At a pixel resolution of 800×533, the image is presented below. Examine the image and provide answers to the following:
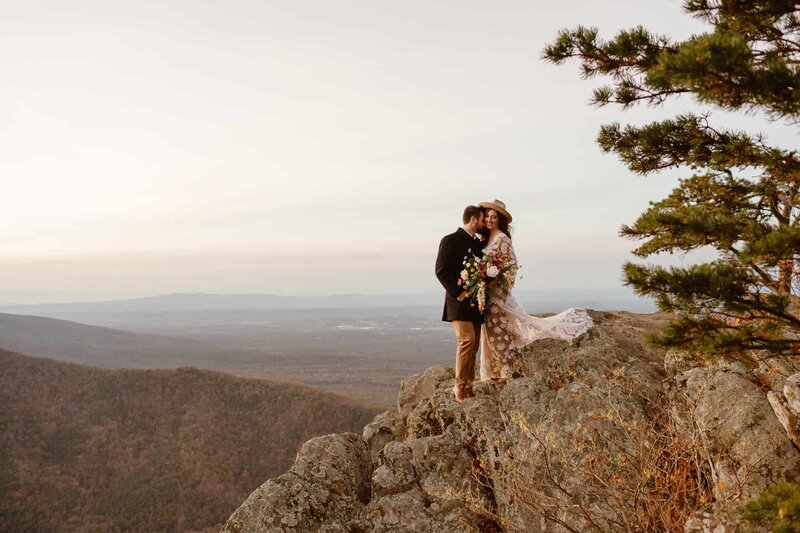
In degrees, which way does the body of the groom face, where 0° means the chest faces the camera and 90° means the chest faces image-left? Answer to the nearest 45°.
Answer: approximately 315°

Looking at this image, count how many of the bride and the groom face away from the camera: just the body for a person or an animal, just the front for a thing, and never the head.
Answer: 0

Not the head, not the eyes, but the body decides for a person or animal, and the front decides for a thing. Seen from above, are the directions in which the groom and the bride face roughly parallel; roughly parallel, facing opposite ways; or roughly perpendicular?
roughly perpendicular

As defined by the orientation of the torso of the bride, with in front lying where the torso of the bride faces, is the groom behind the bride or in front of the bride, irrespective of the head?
in front

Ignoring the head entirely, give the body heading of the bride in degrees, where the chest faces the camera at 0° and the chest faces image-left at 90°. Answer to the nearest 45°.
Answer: approximately 45°
